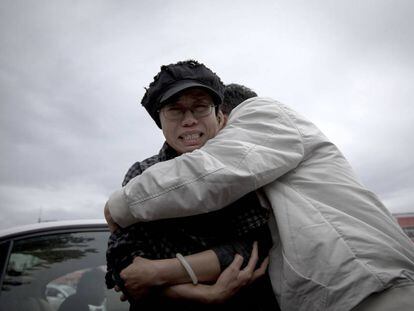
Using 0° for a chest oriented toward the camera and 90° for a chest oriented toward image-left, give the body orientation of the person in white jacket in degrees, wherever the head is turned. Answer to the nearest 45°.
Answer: approximately 90°
